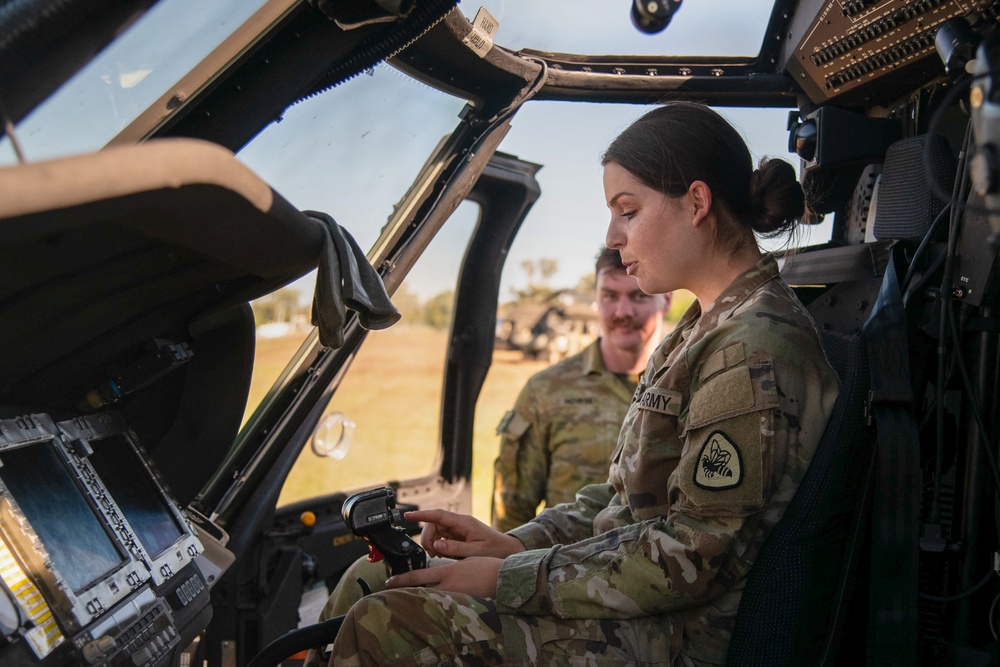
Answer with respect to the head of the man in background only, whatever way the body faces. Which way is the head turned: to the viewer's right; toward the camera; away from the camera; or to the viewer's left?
toward the camera

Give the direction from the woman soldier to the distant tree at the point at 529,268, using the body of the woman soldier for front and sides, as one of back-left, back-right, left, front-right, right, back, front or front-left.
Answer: right

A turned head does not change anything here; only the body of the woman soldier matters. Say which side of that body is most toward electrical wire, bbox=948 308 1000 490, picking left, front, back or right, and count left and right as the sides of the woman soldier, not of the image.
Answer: back

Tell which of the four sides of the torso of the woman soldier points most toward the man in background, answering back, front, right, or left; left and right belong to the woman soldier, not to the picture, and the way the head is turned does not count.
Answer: right

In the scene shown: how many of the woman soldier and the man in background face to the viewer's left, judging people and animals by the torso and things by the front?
1

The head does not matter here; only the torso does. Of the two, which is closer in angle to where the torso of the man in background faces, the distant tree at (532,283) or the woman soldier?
the woman soldier

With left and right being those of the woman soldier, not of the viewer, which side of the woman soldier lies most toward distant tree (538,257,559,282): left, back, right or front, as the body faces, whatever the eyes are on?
right

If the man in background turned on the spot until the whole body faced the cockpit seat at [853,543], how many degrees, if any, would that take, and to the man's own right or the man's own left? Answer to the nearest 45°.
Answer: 0° — they already face it

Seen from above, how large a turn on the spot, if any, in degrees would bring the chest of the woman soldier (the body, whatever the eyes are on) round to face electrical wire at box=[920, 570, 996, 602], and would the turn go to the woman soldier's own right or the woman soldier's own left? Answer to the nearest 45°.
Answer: approximately 180°

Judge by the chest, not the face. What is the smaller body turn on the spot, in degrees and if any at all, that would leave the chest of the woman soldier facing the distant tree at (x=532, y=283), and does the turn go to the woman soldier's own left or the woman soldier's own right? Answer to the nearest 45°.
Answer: approximately 90° to the woman soldier's own right

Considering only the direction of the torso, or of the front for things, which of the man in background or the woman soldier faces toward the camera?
the man in background

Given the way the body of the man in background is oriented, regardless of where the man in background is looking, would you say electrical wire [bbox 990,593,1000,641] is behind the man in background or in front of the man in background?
in front

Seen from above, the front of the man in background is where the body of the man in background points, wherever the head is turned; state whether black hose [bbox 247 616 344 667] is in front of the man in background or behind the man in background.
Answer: in front

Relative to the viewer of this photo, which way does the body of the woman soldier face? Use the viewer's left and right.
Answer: facing to the left of the viewer

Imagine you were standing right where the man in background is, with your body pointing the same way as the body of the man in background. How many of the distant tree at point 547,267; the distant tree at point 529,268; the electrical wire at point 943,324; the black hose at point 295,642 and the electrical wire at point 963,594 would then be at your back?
2

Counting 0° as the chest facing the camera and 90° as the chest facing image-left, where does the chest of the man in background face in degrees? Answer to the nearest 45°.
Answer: approximately 0°

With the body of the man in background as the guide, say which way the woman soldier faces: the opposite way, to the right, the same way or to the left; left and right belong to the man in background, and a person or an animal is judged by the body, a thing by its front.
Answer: to the right
